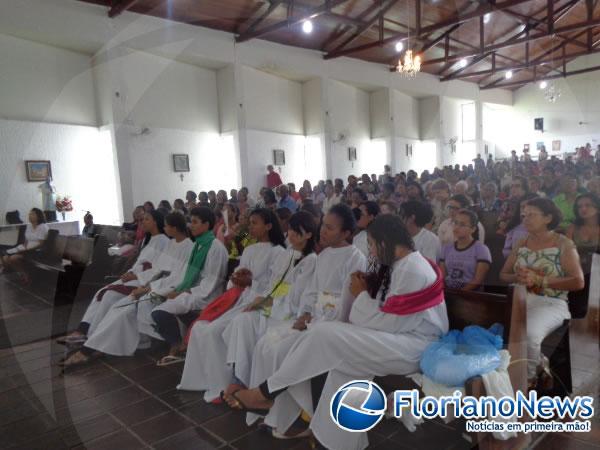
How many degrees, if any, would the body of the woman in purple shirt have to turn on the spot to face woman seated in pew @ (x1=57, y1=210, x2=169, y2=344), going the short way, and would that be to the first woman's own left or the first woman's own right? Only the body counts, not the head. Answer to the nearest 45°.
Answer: approximately 45° to the first woman's own right

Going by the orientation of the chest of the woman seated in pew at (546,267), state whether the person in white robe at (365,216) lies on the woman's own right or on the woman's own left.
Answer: on the woman's own right

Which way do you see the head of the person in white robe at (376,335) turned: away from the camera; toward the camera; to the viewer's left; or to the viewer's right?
to the viewer's left

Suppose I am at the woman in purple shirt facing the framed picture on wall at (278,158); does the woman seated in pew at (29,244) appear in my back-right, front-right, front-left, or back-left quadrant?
front-left

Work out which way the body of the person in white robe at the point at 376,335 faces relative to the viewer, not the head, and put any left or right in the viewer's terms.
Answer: facing to the left of the viewer

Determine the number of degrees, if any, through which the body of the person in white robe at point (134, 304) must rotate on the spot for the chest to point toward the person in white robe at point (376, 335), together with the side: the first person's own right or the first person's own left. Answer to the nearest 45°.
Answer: approximately 90° to the first person's own left

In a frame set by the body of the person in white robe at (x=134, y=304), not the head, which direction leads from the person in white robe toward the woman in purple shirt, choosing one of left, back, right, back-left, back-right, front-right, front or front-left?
left

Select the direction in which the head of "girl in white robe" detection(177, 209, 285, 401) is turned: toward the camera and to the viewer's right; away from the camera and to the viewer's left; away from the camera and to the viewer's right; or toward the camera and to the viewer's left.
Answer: toward the camera and to the viewer's left

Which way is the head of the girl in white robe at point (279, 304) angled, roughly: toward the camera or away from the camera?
toward the camera

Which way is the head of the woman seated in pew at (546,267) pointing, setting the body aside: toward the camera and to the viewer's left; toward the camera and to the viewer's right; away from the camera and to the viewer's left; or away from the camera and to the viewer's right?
toward the camera and to the viewer's left

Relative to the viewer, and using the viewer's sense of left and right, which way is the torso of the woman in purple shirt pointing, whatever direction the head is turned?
facing the viewer and to the left of the viewer

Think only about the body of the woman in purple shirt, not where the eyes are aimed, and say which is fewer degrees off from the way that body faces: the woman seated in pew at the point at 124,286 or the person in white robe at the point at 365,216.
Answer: the woman seated in pew

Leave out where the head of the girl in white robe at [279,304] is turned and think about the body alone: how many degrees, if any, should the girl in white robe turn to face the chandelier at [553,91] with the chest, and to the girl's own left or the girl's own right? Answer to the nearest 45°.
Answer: approximately 180°

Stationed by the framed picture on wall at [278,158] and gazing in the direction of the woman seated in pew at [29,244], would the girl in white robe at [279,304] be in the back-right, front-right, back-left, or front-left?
front-left

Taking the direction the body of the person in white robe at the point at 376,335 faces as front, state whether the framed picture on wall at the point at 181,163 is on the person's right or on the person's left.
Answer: on the person's right
